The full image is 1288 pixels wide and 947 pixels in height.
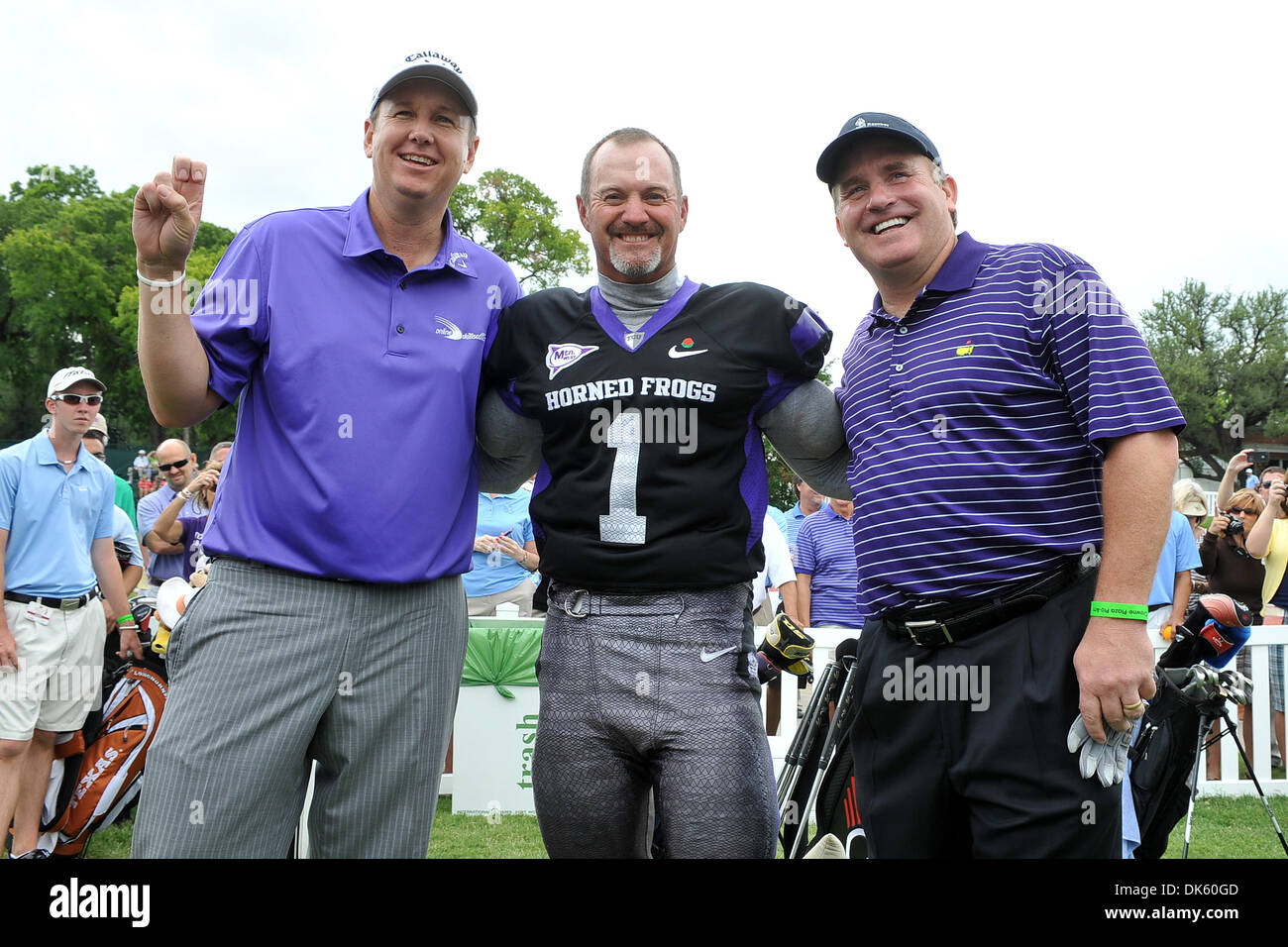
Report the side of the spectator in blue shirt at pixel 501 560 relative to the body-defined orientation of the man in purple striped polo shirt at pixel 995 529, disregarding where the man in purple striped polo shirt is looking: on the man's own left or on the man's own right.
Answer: on the man's own right

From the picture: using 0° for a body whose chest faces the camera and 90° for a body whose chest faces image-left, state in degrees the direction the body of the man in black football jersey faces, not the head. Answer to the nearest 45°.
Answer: approximately 0°

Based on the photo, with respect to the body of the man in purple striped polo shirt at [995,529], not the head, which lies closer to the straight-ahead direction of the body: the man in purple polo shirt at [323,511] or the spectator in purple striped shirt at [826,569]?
the man in purple polo shirt

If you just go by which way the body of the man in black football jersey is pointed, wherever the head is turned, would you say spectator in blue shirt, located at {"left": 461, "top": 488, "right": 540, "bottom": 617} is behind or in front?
behind

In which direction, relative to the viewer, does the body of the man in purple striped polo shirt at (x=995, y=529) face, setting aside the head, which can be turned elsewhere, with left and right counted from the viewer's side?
facing the viewer and to the left of the viewer

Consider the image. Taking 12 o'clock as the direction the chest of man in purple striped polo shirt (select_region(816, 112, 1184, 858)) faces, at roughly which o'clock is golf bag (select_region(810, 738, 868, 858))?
The golf bag is roughly at 4 o'clock from the man in purple striped polo shirt.

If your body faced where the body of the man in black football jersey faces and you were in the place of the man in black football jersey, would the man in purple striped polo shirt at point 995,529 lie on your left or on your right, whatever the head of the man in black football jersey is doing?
on your left

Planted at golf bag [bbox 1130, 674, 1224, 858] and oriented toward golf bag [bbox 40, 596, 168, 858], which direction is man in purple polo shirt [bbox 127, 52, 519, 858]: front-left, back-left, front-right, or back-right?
front-left

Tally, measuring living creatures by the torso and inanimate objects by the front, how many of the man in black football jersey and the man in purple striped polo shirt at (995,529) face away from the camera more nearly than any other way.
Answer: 0

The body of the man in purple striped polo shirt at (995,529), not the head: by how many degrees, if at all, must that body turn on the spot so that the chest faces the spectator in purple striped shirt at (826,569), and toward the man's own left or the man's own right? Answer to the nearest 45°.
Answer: approximately 135° to the man's own right
